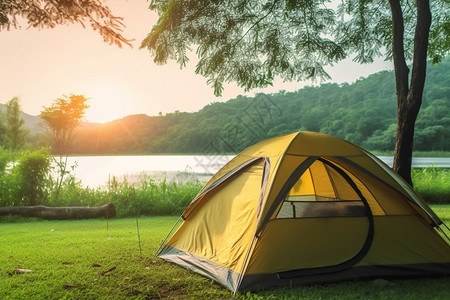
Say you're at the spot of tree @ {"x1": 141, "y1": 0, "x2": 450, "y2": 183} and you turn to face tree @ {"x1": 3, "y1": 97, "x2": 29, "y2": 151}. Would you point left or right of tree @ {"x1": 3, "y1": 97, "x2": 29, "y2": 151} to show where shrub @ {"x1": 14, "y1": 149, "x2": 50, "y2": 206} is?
left

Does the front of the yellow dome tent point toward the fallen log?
no

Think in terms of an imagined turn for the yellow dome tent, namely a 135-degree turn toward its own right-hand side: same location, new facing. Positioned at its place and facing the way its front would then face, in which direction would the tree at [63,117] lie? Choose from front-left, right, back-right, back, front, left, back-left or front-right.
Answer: front-right

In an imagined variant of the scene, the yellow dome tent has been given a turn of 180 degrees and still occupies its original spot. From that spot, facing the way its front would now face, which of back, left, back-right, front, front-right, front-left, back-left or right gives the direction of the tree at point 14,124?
front

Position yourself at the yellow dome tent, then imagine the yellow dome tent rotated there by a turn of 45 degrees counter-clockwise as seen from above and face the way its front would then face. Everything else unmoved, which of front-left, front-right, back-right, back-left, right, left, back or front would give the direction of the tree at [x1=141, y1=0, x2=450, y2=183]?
left

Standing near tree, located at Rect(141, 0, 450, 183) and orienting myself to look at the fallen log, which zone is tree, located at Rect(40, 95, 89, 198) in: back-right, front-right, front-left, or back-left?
front-right

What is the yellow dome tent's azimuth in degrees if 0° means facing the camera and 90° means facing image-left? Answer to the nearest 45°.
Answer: approximately 315°

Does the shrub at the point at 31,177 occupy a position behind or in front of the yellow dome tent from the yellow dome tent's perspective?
behind

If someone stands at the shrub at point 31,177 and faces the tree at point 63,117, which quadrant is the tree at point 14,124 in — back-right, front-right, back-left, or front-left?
front-left
